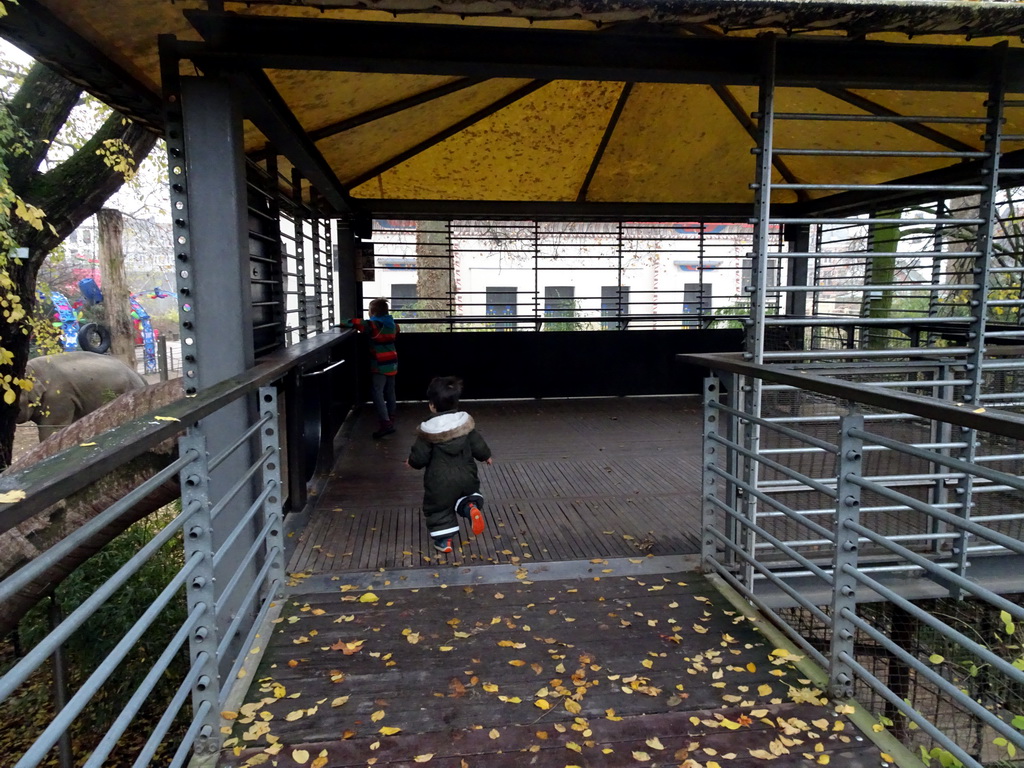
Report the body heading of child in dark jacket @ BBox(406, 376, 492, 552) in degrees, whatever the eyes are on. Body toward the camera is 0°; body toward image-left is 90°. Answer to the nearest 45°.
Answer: approximately 180°

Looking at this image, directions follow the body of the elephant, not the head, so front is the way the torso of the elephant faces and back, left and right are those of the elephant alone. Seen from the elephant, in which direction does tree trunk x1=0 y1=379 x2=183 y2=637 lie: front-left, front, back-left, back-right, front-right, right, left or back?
left

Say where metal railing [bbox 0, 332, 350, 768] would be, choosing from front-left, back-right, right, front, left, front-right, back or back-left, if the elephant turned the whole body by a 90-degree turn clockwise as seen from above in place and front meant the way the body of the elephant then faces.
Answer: back

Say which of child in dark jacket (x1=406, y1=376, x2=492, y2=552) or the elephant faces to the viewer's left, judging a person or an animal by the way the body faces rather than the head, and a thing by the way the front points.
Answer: the elephant

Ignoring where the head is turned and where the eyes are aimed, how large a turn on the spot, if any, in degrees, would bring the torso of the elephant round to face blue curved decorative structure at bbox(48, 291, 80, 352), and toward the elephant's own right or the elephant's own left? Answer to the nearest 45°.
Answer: approximately 90° to the elephant's own right

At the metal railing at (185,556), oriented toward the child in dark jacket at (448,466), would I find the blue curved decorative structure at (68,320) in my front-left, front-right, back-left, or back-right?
front-left

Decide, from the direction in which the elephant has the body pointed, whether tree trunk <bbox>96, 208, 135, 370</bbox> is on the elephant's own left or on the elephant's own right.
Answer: on the elephant's own right

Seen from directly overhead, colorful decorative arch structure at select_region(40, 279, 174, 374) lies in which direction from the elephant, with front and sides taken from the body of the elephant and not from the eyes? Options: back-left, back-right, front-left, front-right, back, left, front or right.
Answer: right

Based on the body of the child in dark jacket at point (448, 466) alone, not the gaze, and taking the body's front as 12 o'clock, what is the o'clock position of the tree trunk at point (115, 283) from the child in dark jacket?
The tree trunk is roughly at 11 o'clock from the child in dark jacket.

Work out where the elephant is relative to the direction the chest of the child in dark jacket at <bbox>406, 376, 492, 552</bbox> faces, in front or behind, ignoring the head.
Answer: in front

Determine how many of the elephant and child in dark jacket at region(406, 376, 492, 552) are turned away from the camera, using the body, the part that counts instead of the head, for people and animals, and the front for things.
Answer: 1

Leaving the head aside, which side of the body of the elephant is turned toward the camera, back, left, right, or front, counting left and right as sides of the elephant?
left
